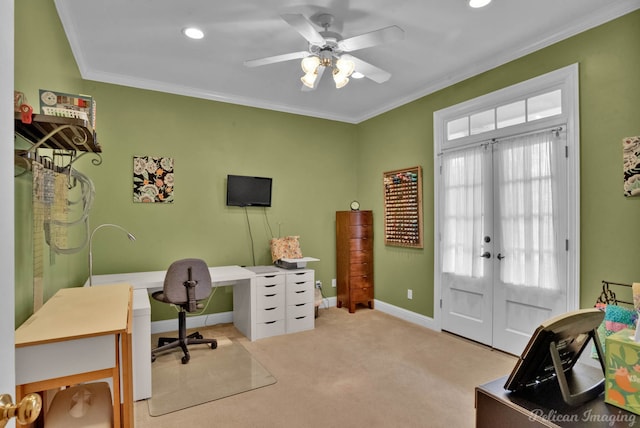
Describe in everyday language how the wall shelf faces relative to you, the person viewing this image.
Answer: facing to the right of the viewer

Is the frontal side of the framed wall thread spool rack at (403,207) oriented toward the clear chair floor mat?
yes

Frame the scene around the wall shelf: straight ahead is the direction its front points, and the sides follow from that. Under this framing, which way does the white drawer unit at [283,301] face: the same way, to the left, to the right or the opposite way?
to the right

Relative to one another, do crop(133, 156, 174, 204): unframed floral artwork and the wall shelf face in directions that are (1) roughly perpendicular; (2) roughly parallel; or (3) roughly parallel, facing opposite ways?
roughly perpendicular

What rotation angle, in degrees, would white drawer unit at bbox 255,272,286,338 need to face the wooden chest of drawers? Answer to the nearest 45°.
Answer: approximately 90° to its left

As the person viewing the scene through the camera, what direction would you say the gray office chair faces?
facing away from the viewer and to the left of the viewer
